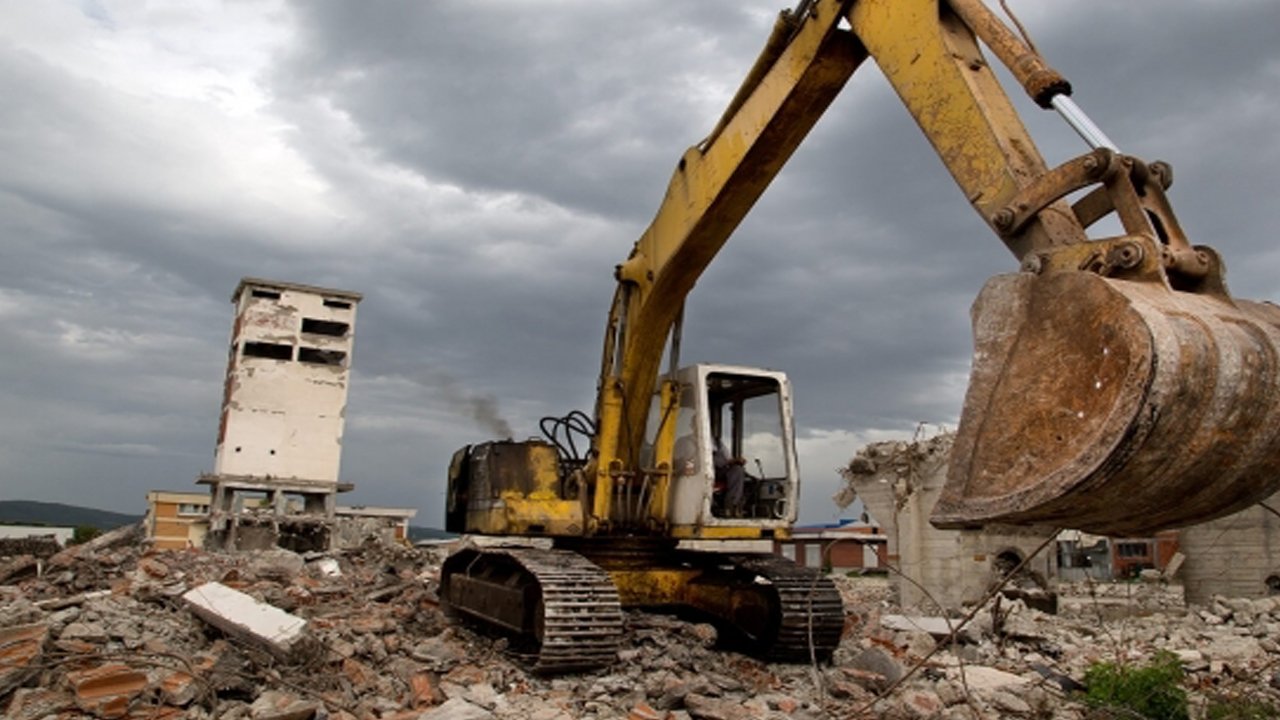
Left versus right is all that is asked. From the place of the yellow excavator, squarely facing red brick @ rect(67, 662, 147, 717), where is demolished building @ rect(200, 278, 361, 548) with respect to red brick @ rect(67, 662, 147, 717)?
right

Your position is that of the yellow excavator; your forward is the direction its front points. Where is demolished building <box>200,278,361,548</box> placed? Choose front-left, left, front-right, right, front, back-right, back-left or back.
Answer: back

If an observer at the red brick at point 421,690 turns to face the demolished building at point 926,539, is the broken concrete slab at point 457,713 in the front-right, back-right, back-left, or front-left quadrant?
back-right

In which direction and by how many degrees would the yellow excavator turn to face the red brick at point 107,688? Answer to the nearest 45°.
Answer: approximately 135° to its right

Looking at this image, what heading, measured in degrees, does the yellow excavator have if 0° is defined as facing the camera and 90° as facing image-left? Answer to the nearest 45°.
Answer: approximately 315°
